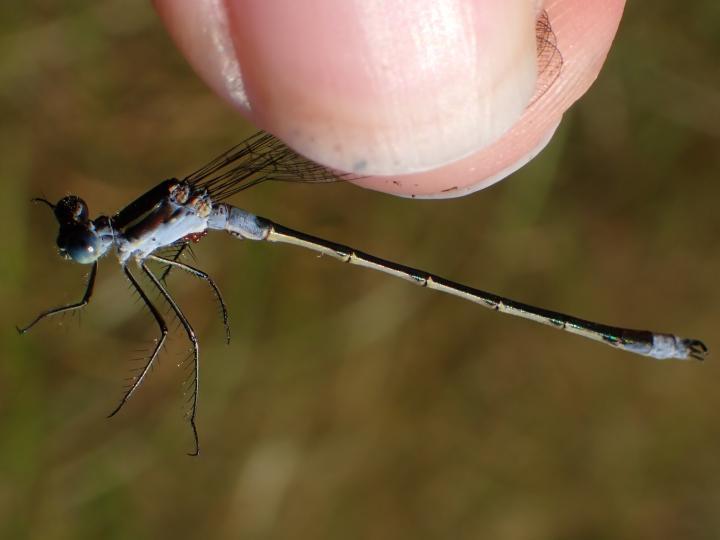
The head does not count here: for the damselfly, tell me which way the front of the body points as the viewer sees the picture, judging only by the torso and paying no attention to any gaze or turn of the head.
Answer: to the viewer's left
